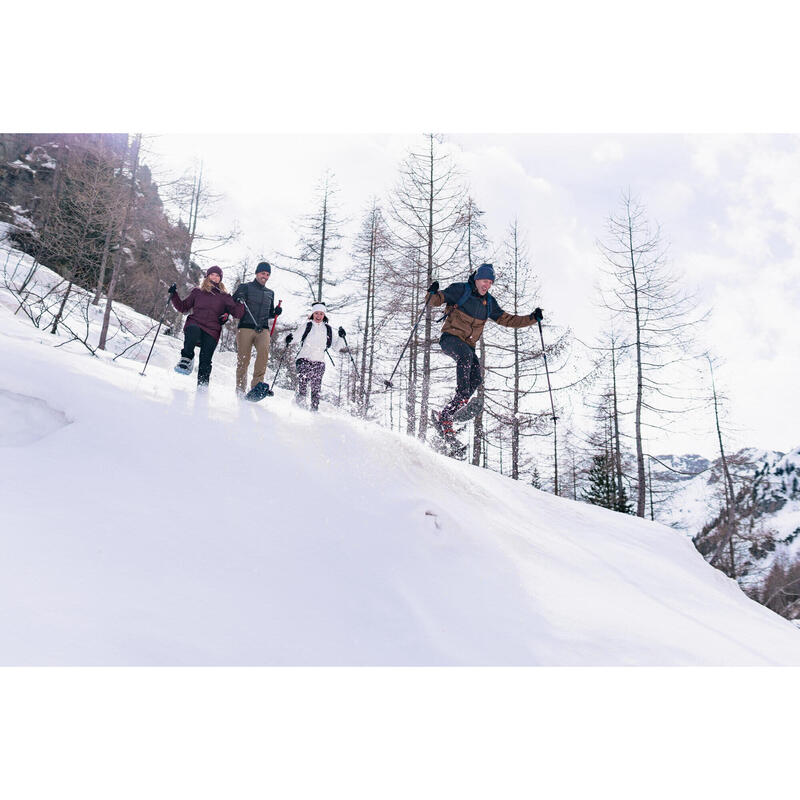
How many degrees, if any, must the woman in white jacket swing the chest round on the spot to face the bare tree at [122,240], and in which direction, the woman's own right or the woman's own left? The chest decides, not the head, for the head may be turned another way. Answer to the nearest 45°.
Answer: approximately 135° to the woman's own right

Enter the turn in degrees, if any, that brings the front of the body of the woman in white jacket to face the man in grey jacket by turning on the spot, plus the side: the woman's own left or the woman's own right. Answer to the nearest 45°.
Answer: approximately 45° to the woman's own right

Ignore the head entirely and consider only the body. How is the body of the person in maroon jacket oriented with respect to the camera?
toward the camera

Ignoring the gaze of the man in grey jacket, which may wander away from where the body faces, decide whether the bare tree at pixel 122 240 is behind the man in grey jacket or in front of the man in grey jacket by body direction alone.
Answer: behind

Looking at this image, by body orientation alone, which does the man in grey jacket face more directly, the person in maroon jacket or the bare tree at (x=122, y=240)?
the person in maroon jacket

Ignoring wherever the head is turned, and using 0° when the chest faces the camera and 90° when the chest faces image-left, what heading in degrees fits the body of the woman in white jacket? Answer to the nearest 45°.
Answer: approximately 0°

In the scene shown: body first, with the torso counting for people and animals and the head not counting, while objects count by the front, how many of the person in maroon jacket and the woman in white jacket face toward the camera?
2
